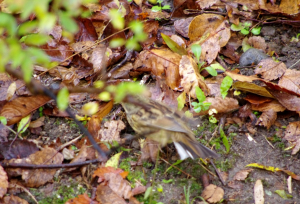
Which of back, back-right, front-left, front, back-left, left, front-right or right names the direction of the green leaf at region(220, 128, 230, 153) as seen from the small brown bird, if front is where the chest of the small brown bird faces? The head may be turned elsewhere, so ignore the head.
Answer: back

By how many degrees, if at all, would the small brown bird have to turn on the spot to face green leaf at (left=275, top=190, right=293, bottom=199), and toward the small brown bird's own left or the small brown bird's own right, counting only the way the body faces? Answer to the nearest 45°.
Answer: approximately 135° to the small brown bird's own left

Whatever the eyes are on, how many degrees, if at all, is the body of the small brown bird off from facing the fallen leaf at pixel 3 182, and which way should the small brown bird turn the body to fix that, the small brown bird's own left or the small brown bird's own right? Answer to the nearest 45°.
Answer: approximately 45° to the small brown bird's own left

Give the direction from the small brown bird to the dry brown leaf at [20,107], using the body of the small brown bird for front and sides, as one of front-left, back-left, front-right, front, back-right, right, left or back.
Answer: front

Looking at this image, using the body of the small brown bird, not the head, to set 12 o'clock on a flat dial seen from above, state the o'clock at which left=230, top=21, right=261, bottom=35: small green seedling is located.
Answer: The small green seedling is roughly at 4 o'clock from the small brown bird.

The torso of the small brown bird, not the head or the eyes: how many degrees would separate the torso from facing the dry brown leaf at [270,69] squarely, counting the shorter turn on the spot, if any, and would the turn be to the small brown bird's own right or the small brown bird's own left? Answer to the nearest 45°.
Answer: approximately 135° to the small brown bird's own right

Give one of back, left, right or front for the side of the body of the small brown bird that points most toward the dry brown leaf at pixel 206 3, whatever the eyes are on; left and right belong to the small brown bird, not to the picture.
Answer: right

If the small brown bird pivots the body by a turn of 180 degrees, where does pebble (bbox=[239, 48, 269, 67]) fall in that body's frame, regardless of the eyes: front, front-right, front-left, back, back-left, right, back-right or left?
front-left

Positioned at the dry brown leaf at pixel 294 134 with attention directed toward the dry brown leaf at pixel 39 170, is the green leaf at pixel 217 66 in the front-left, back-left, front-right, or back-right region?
front-right

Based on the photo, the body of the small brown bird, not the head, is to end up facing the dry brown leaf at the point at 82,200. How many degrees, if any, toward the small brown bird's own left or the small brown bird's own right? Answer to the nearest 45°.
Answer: approximately 45° to the small brown bird's own left

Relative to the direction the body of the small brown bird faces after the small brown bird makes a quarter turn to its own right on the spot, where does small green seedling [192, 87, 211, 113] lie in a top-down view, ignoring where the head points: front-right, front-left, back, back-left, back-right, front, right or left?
front-right

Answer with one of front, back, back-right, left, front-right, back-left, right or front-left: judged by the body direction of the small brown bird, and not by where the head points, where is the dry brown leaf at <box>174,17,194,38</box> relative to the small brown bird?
right

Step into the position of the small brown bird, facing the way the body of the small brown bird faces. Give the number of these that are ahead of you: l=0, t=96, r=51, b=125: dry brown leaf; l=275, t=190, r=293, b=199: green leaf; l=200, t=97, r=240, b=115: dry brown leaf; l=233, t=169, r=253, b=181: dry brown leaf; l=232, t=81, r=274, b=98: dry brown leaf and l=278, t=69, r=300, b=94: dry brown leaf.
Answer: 1

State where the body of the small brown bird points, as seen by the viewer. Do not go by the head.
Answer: to the viewer's left

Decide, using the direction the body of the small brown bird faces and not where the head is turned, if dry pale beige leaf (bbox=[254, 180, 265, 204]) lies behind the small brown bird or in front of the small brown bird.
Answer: behind
